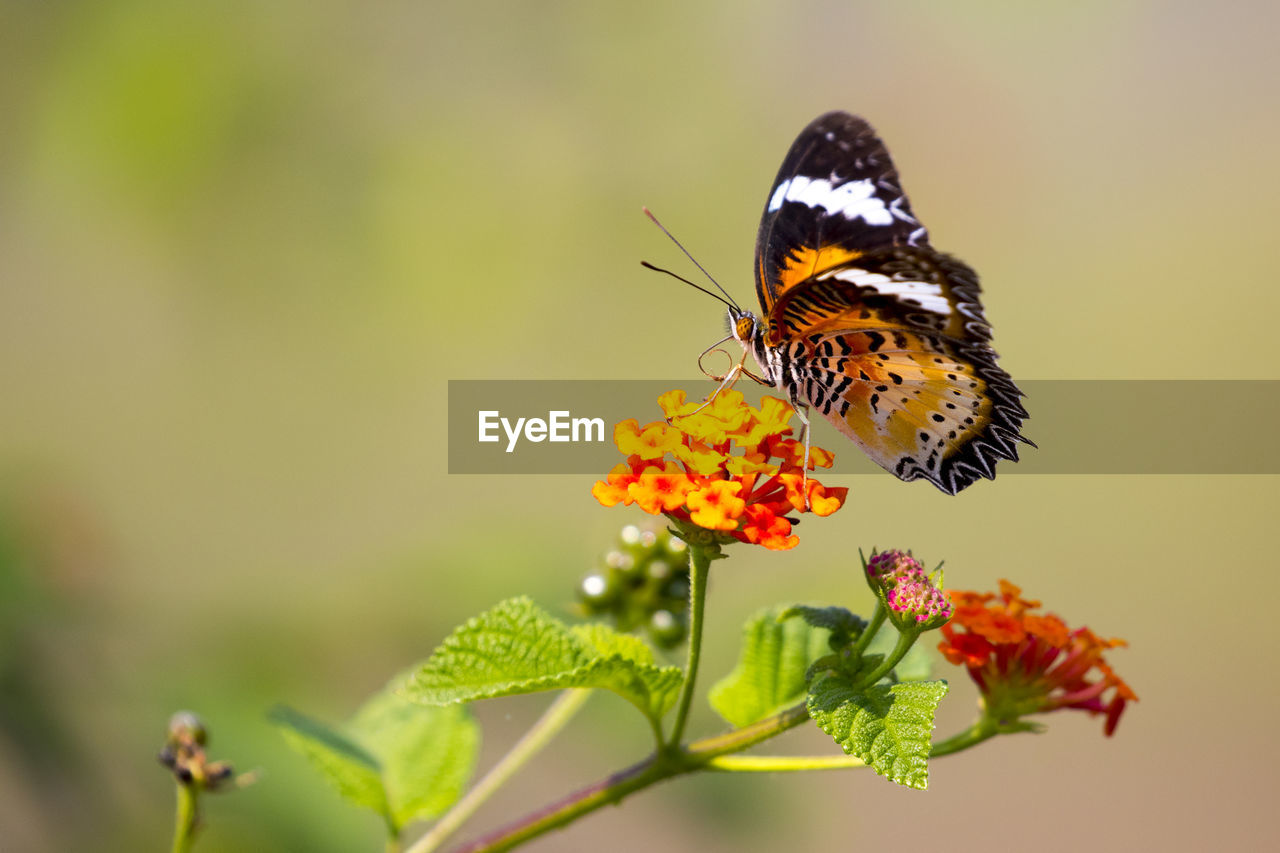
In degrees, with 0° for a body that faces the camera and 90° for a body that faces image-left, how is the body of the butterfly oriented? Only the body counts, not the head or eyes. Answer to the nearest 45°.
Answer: approximately 90°
